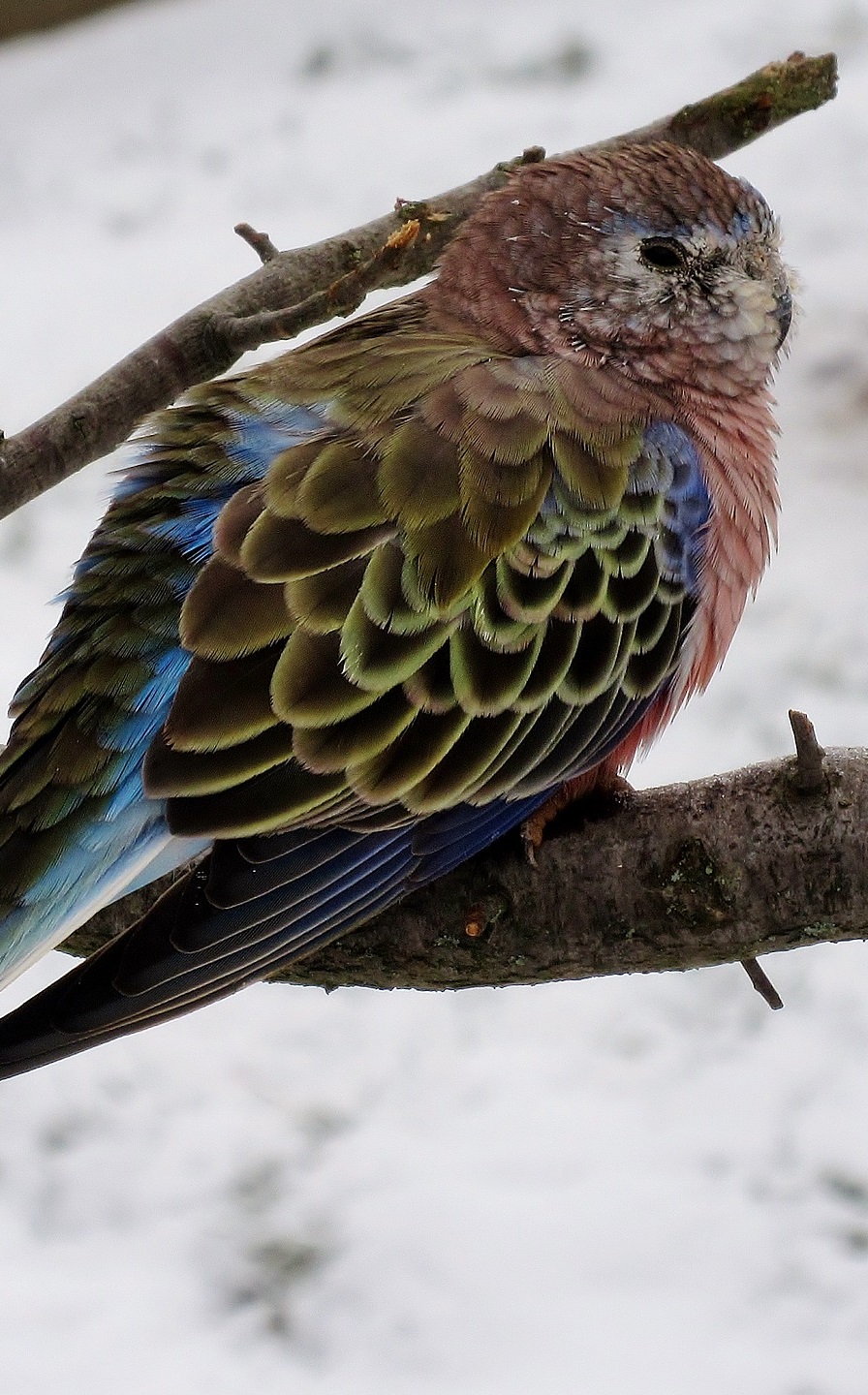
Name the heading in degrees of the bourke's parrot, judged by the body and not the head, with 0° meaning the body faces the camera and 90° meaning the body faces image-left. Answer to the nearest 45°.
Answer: approximately 270°
